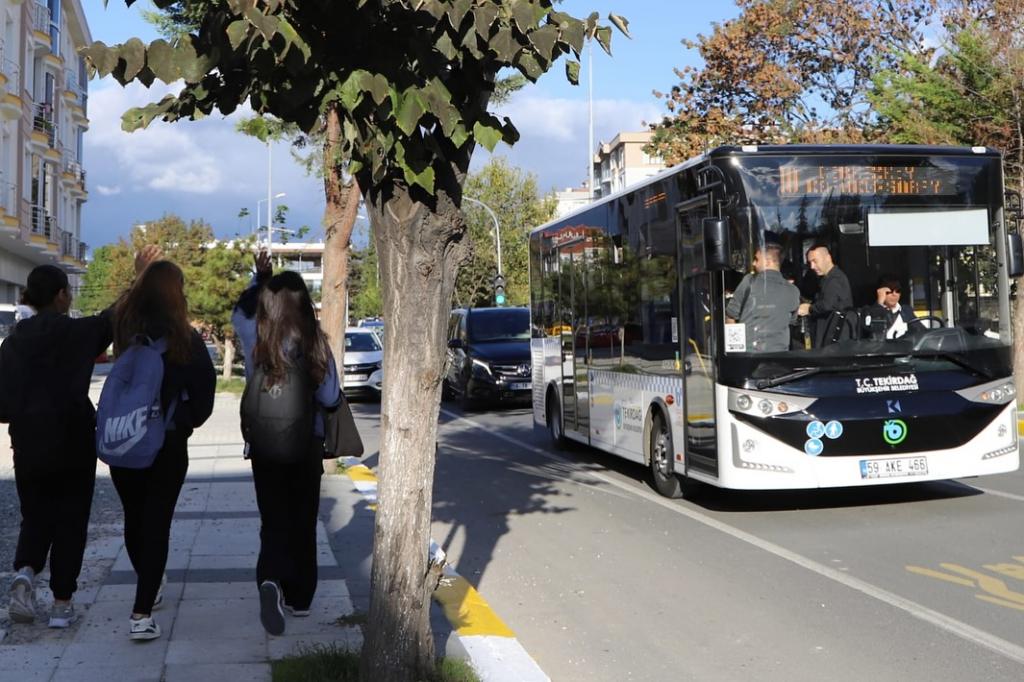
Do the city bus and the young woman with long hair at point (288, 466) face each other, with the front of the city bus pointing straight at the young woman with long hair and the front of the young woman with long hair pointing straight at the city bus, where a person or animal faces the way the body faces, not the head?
no

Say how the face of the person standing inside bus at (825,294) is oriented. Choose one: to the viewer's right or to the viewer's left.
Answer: to the viewer's left

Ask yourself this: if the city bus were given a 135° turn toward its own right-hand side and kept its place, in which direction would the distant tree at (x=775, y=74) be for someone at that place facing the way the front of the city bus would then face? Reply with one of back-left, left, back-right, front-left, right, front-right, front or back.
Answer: right

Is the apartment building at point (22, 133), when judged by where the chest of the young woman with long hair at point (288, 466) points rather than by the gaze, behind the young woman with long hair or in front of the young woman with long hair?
in front

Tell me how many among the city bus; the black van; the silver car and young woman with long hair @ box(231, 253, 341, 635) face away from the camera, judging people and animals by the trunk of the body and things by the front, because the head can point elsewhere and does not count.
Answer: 1

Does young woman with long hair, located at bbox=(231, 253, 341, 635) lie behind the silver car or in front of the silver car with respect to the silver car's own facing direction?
in front

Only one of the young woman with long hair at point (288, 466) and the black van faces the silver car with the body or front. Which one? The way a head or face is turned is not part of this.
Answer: the young woman with long hair

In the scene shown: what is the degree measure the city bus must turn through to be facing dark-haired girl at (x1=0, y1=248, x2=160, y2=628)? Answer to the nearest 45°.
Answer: approximately 90° to its right

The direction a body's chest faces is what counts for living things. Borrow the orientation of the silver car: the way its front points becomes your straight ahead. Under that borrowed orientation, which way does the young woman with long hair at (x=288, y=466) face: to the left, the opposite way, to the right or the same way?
the opposite way

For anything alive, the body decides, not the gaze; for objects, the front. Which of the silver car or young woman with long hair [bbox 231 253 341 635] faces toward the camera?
the silver car

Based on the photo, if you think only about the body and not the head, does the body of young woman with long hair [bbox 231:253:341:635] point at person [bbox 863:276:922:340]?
no

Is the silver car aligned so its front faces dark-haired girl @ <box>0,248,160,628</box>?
yes

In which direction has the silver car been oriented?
toward the camera

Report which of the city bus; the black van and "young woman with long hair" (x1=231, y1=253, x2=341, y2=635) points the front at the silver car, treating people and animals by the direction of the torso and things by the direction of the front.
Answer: the young woman with long hair

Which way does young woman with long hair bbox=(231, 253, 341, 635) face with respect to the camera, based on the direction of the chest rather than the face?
away from the camera

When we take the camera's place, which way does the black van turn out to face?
facing the viewer and to the right of the viewer

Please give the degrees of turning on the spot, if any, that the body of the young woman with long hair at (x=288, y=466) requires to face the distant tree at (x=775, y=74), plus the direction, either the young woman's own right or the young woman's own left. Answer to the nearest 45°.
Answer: approximately 45° to the young woman's own right

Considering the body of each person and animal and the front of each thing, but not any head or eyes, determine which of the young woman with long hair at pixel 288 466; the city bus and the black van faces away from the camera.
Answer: the young woman with long hair

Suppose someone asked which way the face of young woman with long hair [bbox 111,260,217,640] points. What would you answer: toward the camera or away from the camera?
away from the camera

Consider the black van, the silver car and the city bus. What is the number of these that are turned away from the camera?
0
